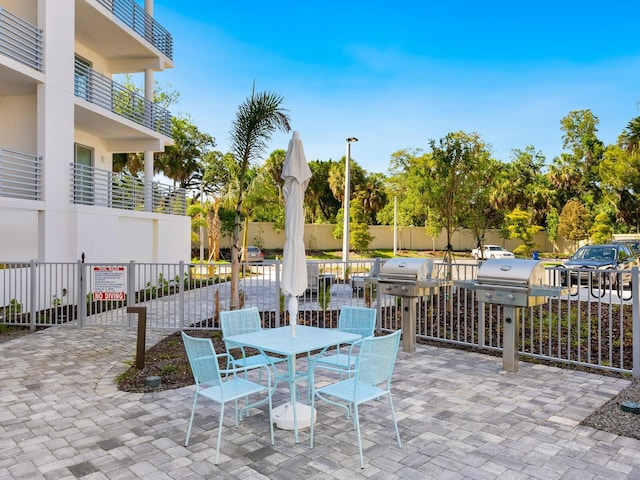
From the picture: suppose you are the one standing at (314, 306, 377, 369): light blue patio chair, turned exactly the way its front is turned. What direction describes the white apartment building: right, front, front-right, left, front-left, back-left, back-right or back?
right

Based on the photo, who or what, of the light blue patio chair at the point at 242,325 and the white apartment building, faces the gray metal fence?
the white apartment building

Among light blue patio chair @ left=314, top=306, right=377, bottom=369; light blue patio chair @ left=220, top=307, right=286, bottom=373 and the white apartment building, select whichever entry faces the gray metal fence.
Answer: the white apartment building

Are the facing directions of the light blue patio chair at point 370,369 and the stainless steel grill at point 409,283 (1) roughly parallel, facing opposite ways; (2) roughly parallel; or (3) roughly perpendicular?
roughly perpendicular

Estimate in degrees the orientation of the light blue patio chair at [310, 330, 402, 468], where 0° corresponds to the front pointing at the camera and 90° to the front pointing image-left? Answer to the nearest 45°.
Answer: approximately 135°

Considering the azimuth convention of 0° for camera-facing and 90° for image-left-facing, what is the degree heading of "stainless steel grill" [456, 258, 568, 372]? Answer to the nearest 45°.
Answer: approximately 45°

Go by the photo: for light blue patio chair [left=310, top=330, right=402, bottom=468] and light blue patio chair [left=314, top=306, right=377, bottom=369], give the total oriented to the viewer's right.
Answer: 0

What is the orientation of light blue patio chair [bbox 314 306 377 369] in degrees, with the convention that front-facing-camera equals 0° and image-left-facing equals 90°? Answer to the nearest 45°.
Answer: approximately 45°

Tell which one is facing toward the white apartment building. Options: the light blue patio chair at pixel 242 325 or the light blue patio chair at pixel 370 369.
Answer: the light blue patio chair at pixel 370 369

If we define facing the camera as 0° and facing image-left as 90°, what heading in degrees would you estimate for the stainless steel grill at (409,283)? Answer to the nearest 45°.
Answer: approximately 45°

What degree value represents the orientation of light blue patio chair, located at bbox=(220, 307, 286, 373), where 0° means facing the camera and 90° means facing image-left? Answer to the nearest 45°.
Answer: approximately 315°

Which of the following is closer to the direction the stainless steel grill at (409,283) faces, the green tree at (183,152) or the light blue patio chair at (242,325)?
the light blue patio chair

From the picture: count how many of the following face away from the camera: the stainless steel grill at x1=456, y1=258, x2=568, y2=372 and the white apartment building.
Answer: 0

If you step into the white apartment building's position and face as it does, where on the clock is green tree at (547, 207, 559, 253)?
The green tree is roughly at 10 o'clock from the white apartment building.
